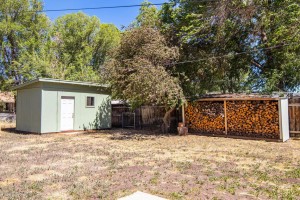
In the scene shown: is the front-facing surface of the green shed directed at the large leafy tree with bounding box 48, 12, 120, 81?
no

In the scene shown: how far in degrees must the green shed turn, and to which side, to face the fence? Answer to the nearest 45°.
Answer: approximately 45° to its left

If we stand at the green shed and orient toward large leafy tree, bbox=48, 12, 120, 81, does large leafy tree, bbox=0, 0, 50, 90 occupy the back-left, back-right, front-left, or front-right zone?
front-left

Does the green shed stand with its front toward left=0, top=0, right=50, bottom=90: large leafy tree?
no

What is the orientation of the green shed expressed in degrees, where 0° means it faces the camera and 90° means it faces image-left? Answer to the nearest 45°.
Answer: approximately 315°

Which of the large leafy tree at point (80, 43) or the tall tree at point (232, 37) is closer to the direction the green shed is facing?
the tall tree
